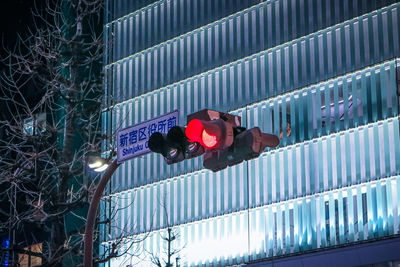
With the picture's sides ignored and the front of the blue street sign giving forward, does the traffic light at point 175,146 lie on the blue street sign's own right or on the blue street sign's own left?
on the blue street sign's own left

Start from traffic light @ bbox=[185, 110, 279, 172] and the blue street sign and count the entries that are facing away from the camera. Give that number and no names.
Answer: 0

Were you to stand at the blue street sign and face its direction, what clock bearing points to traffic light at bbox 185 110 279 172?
The traffic light is roughly at 10 o'clock from the blue street sign.

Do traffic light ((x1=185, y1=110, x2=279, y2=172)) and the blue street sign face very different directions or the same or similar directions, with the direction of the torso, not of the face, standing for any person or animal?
same or similar directions

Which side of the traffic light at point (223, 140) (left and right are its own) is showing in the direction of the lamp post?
right

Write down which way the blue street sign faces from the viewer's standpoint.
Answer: facing the viewer and to the left of the viewer

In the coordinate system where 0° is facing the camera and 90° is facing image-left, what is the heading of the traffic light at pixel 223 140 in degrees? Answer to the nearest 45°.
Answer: approximately 45°
